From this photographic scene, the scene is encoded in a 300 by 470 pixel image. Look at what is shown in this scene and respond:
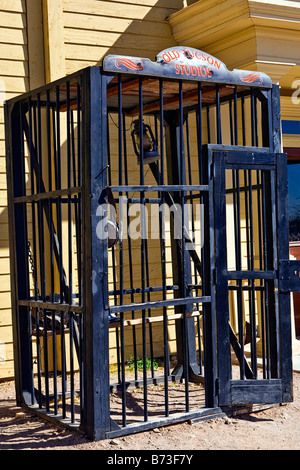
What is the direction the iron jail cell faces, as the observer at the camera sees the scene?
facing the viewer and to the right of the viewer

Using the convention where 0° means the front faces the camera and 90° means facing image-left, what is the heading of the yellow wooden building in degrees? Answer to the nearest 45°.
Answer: approximately 315°

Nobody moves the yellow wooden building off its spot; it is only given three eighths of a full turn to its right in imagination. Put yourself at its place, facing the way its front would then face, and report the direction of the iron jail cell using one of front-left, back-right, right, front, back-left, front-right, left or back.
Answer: left
